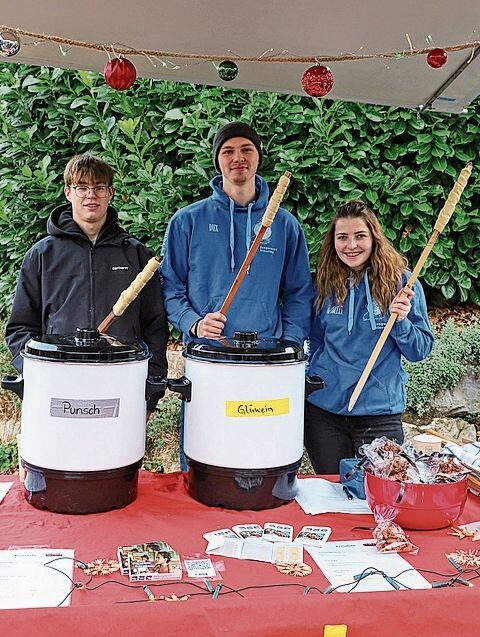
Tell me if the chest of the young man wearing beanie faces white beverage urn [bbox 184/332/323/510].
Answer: yes

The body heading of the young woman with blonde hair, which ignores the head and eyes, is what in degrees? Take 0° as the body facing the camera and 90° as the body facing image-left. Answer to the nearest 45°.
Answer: approximately 0°

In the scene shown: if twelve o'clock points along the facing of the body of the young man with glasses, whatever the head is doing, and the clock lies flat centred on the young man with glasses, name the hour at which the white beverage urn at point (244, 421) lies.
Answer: The white beverage urn is roughly at 11 o'clock from the young man with glasses.

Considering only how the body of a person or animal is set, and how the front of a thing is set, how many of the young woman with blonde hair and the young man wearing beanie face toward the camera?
2
